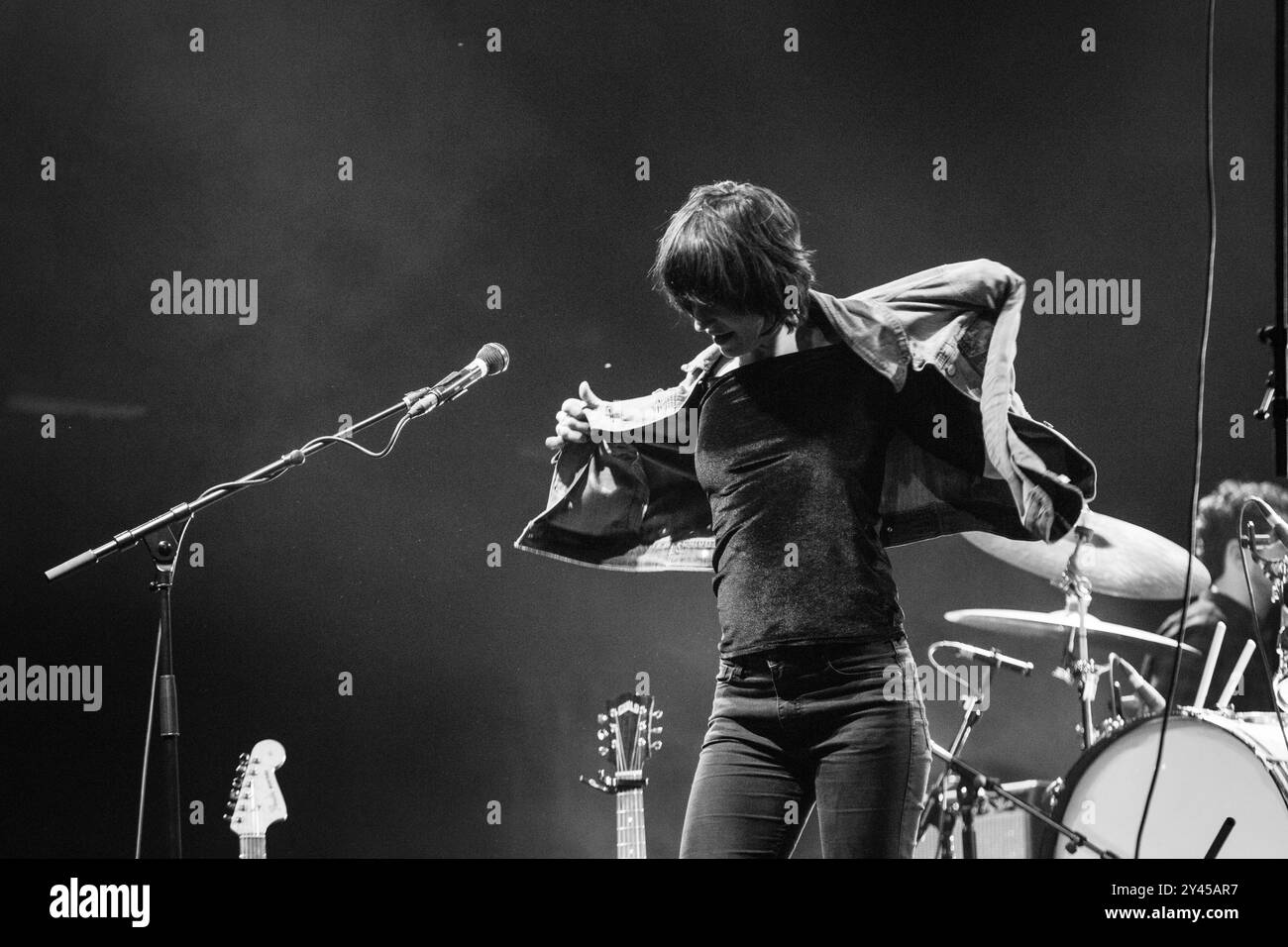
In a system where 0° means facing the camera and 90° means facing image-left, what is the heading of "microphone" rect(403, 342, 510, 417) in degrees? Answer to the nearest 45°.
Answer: approximately 270°

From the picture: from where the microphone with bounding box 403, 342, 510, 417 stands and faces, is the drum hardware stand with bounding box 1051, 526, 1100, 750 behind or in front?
in front

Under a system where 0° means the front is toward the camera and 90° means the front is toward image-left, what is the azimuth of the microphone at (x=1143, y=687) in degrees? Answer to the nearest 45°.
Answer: approximately 270°
